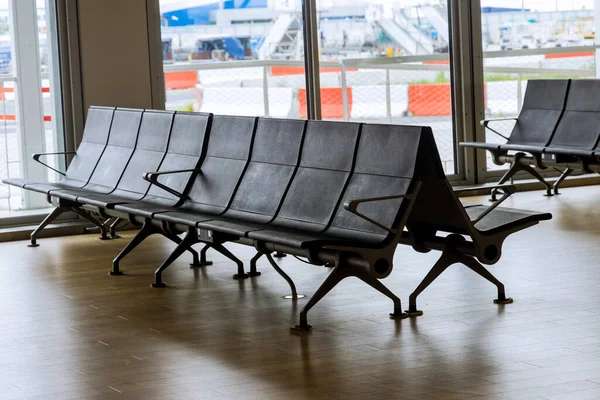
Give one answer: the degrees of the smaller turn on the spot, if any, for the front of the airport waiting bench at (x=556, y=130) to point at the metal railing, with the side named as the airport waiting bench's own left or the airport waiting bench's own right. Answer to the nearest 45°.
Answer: approximately 90° to the airport waiting bench's own right

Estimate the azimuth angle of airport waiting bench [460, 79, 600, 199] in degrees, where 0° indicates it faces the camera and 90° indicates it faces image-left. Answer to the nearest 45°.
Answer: approximately 45°

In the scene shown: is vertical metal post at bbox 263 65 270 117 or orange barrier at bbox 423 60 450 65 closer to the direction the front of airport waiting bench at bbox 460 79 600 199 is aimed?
the vertical metal post

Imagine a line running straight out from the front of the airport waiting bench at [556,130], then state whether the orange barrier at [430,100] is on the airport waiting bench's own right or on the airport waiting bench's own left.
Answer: on the airport waiting bench's own right

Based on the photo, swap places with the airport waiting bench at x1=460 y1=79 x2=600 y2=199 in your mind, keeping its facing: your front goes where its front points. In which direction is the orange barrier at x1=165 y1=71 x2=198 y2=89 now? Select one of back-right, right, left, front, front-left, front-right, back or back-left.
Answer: front-right

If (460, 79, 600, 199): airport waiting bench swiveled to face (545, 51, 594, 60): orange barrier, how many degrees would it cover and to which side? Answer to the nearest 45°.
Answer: approximately 135° to its right

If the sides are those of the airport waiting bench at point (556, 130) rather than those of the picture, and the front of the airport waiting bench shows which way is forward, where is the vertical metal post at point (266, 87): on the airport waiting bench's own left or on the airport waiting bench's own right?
on the airport waiting bench's own right

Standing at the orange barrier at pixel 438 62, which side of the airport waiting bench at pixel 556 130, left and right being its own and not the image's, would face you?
right

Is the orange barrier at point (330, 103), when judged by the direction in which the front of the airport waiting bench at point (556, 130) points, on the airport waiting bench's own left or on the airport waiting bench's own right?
on the airport waiting bench's own right

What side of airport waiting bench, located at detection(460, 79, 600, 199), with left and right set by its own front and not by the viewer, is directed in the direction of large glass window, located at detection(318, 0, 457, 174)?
right

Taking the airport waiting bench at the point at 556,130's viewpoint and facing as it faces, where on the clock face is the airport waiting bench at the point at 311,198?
the airport waiting bench at the point at 311,198 is roughly at 11 o'clock from the airport waiting bench at the point at 556,130.
